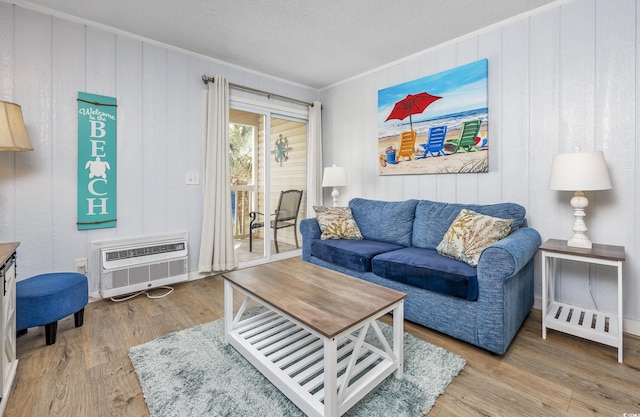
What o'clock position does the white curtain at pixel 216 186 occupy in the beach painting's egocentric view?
The white curtain is roughly at 1 o'clock from the beach painting.

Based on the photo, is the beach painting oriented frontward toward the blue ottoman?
yes

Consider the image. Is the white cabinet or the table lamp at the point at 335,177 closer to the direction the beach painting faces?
the white cabinet

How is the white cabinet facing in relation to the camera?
to the viewer's right

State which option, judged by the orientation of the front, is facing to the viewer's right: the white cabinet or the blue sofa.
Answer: the white cabinet

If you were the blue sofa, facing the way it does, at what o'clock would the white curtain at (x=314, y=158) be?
The white curtain is roughly at 3 o'clock from the blue sofa.

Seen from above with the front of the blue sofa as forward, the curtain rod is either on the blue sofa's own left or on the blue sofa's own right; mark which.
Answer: on the blue sofa's own right
